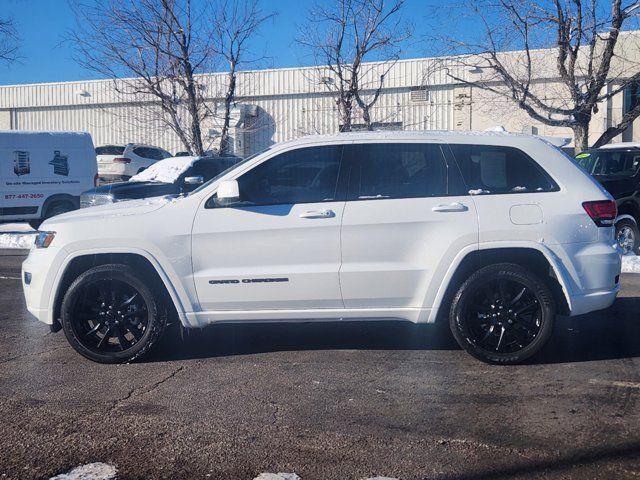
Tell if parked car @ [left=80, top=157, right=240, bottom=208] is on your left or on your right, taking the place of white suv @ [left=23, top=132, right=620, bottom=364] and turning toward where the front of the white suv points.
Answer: on your right

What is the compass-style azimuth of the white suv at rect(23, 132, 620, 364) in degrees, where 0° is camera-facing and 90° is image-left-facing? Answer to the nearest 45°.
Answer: approximately 90°

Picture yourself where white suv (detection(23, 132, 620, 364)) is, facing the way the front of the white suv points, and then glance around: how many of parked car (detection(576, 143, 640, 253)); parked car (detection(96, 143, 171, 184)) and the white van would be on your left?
0

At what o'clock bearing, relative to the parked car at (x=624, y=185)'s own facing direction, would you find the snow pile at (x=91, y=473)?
The snow pile is roughly at 11 o'clock from the parked car.

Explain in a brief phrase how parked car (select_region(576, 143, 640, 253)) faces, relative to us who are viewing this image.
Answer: facing the viewer and to the left of the viewer

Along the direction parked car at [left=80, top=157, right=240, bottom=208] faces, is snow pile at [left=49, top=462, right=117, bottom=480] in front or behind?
in front

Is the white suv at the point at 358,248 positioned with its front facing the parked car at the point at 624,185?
no

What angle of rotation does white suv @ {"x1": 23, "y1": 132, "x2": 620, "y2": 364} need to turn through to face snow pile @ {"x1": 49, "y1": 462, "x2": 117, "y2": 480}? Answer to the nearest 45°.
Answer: approximately 45° to its left

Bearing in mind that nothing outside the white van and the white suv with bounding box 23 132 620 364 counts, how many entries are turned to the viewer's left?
2

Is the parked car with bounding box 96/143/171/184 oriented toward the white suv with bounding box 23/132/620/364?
no

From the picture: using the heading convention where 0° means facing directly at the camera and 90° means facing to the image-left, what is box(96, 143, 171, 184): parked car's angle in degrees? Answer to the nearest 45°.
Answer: approximately 225°

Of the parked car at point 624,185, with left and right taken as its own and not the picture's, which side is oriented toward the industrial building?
right

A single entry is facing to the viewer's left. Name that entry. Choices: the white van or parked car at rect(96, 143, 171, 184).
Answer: the white van

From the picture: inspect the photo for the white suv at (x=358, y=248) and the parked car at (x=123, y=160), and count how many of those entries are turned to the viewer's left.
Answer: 1

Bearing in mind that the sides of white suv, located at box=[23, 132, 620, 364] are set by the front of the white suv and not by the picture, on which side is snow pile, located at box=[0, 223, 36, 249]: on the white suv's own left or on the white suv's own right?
on the white suv's own right
